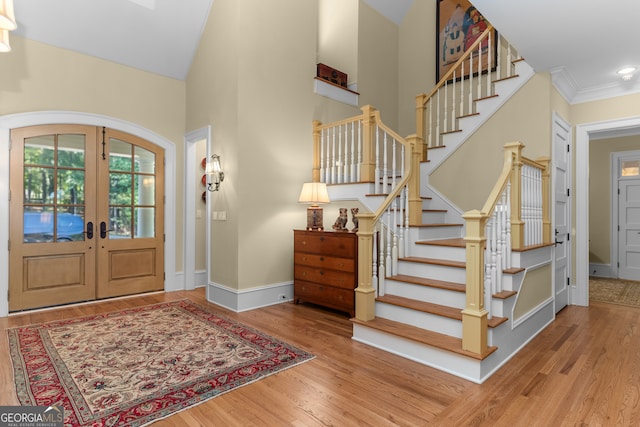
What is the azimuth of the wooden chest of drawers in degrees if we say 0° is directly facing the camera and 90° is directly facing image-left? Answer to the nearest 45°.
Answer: approximately 45°

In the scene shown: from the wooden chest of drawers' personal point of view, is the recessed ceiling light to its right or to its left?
on its left

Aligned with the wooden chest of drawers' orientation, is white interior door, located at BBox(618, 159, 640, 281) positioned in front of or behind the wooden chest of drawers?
behind
